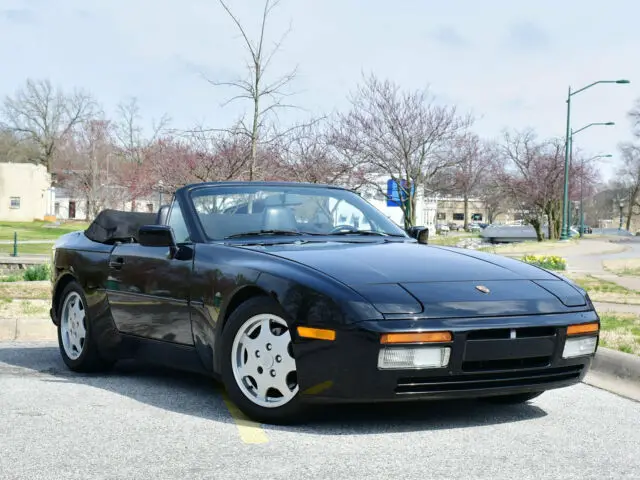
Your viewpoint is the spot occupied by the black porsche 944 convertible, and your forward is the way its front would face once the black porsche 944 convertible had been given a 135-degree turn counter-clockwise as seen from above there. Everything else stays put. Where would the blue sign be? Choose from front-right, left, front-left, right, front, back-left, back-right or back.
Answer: front

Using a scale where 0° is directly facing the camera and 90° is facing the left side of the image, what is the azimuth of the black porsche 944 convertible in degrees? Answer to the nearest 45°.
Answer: approximately 315°

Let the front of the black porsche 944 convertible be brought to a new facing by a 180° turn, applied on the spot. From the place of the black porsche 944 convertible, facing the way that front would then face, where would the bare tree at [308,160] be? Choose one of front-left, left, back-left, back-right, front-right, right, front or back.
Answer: front-right

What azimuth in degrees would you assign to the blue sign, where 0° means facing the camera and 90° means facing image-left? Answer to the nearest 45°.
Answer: approximately 0°
